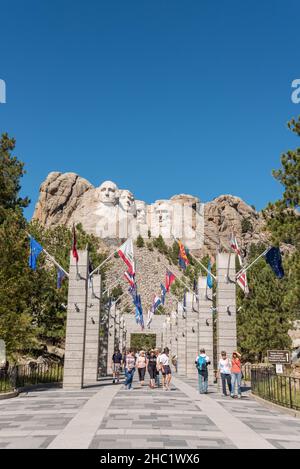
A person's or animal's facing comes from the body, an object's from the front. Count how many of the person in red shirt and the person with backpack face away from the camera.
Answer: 1

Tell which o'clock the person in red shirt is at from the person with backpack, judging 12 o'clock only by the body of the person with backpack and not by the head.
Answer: The person in red shirt is roughly at 4 o'clock from the person with backpack.

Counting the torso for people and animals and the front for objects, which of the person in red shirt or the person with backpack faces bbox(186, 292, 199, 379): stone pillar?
the person with backpack

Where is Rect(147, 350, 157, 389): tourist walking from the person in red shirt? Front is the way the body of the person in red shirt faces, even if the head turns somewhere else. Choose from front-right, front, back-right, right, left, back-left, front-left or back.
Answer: back-right

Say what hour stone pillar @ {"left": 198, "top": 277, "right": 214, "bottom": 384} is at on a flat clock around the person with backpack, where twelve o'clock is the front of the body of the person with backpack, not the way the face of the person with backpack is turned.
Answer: The stone pillar is roughly at 12 o'clock from the person with backpack.

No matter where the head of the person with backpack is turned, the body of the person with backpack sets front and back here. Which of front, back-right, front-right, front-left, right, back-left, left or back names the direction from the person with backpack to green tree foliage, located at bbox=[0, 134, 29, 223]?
front-left

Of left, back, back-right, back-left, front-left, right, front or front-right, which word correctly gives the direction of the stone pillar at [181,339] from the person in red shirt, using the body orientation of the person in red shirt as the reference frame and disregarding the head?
back

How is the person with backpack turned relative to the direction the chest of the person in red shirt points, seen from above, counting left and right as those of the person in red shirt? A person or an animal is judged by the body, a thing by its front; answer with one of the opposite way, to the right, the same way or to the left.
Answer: the opposite way

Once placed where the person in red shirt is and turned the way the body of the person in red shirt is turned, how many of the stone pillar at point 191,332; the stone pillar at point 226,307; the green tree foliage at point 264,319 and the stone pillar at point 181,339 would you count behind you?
4

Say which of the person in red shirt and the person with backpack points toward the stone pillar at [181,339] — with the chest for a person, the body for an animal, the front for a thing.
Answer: the person with backpack

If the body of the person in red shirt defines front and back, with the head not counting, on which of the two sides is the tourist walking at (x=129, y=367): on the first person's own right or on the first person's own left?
on the first person's own right

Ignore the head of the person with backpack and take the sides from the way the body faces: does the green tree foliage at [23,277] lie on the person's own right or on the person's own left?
on the person's own left

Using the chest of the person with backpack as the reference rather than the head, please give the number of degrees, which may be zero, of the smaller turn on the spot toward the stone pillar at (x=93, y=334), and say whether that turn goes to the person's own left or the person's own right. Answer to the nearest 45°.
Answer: approximately 45° to the person's own left

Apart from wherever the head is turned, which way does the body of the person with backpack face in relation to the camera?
away from the camera
